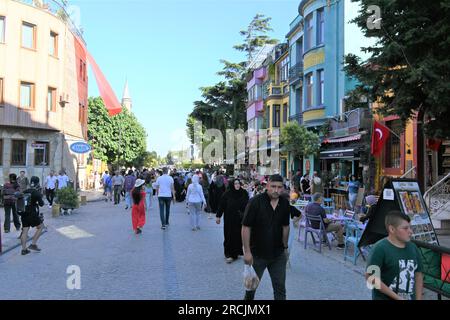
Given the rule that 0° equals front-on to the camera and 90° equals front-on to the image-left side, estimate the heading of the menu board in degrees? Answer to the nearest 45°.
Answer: approximately 45°

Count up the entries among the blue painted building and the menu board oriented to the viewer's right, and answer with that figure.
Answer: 0

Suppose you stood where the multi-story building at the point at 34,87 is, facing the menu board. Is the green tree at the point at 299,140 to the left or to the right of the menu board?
left

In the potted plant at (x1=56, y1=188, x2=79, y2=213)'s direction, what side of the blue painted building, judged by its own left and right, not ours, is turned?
front

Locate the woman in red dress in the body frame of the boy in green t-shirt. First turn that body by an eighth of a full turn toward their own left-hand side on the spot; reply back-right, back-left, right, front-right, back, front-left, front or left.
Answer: back-left

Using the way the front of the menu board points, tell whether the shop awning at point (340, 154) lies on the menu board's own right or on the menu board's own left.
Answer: on the menu board's own right

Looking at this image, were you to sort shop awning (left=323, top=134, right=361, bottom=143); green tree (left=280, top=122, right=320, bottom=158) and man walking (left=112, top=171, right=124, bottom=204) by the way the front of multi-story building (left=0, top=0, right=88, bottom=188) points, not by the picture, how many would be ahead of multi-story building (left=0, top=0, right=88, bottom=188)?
3

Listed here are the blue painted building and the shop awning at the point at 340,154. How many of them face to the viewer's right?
0

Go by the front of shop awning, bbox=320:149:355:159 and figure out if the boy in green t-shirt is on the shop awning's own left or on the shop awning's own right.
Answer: on the shop awning's own left

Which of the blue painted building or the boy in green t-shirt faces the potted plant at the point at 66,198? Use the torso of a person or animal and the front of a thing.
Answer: the blue painted building

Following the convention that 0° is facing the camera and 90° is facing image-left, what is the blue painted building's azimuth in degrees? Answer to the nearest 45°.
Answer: approximately 45°

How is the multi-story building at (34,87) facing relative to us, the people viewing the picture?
facing the viewer and to the right of the viewer

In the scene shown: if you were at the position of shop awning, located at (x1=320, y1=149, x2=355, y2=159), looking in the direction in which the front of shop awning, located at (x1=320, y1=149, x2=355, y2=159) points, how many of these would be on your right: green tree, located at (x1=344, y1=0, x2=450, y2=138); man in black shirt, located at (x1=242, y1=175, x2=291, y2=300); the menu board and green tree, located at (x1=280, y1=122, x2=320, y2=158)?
1
